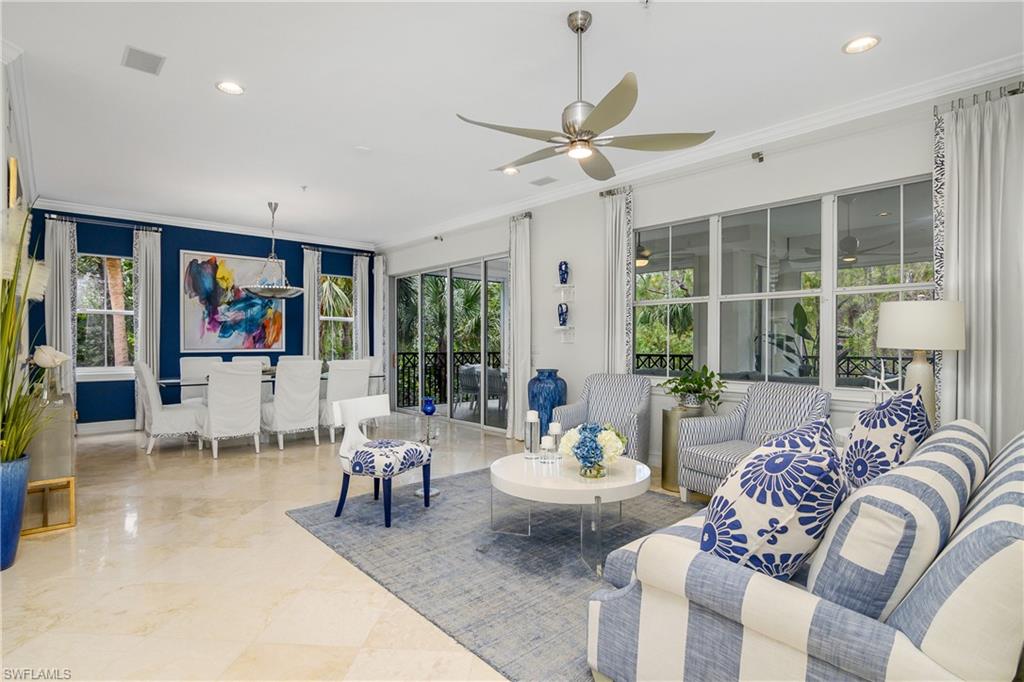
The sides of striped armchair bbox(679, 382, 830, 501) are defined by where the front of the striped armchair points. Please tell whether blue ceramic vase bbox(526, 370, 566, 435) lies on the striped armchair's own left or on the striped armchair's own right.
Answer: on the striped armchair's own right

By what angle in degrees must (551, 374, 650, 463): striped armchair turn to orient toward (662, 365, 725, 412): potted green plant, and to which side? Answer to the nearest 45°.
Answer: approximately 90° to its left

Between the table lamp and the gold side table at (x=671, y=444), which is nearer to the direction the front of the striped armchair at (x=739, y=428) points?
the gold side table

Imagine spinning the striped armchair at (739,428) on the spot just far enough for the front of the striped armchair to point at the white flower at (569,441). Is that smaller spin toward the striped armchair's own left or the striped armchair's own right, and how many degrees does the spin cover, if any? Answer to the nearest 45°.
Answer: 0° — it already faces it

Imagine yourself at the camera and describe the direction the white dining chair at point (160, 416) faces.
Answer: facing to the right of the viewer

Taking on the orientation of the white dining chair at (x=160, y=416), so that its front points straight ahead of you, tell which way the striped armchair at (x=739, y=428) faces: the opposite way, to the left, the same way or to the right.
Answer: the opposite way

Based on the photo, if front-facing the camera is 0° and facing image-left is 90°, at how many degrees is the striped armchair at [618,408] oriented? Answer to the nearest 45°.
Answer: approximately 45°

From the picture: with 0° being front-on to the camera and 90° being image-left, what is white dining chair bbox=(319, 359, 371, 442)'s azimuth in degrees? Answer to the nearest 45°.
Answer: approximately 135°

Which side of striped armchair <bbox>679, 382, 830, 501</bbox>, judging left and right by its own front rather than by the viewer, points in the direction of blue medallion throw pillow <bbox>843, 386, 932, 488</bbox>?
left

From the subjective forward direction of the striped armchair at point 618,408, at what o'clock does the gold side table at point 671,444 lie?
The gold side table is roughly at 9 o'clock from the striped armchair.

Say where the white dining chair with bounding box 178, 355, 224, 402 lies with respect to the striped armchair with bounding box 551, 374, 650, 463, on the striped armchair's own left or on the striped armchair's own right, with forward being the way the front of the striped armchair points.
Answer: on the striped armchair's own right

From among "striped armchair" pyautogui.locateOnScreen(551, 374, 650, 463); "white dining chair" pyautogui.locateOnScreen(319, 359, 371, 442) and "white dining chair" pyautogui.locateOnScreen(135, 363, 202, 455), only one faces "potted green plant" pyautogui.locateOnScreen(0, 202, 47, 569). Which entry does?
the striped armchair
